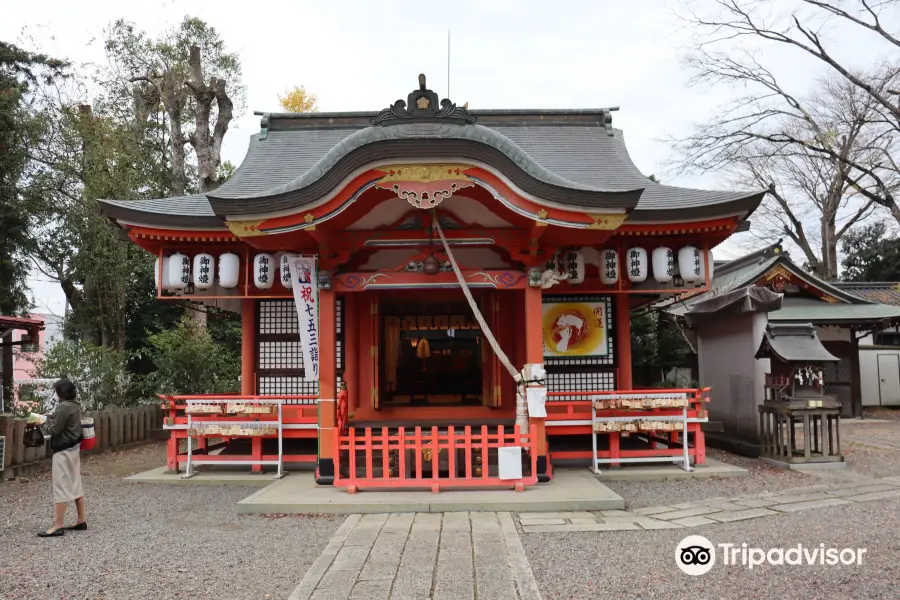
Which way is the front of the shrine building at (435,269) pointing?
toward the camera

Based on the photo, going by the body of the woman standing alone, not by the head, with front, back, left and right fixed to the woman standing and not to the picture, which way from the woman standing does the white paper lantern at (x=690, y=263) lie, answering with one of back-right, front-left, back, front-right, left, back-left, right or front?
back

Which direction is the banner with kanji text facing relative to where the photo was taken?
toward the camera

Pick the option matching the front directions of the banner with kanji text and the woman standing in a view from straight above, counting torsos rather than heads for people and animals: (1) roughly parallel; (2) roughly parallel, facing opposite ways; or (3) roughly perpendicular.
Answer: roughly perpendicular

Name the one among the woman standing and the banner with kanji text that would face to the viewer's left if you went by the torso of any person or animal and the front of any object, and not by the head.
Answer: the woman standing

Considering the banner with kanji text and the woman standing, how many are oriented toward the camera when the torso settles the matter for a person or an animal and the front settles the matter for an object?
1

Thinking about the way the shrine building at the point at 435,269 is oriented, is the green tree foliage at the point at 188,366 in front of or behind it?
behind

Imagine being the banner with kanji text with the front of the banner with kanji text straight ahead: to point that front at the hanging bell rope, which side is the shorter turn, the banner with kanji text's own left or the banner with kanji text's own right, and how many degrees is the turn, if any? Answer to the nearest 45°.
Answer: approximately 45° to the banner with kanji text's own left

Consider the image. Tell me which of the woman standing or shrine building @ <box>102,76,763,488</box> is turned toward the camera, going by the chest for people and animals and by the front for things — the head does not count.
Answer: the shrine building
